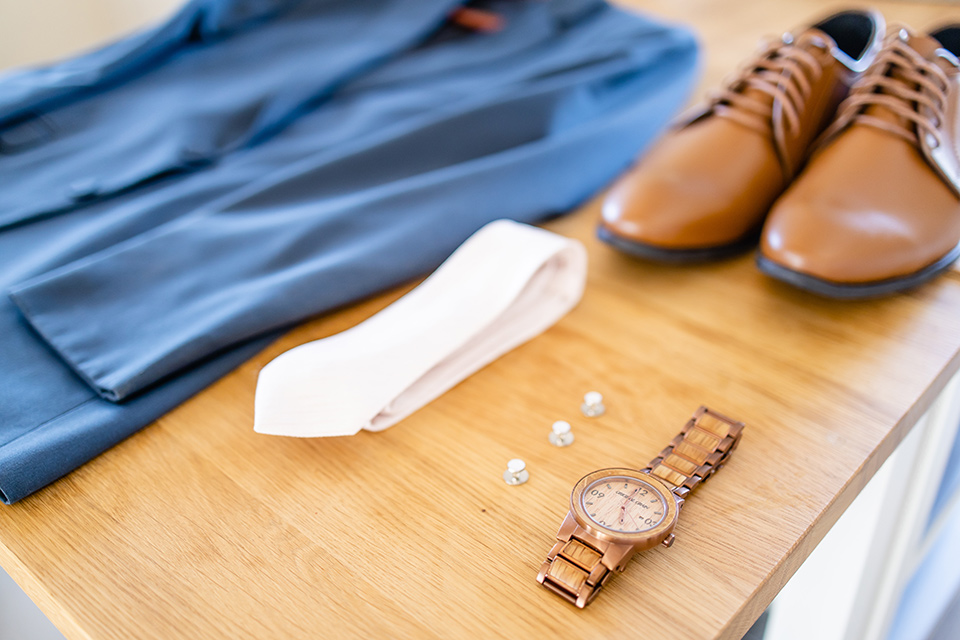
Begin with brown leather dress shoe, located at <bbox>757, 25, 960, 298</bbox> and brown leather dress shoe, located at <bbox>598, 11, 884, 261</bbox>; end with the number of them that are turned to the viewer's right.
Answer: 0

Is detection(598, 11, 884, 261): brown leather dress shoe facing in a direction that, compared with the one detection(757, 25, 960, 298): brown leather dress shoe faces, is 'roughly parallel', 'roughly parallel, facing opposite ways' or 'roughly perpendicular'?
roughly parallel

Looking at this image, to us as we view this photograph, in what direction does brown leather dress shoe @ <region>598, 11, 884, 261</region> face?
facing the viewer and to the left of the viewer
